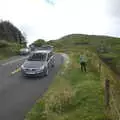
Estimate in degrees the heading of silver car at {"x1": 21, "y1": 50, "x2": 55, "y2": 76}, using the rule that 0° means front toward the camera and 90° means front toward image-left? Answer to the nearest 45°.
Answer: approximately 45°
